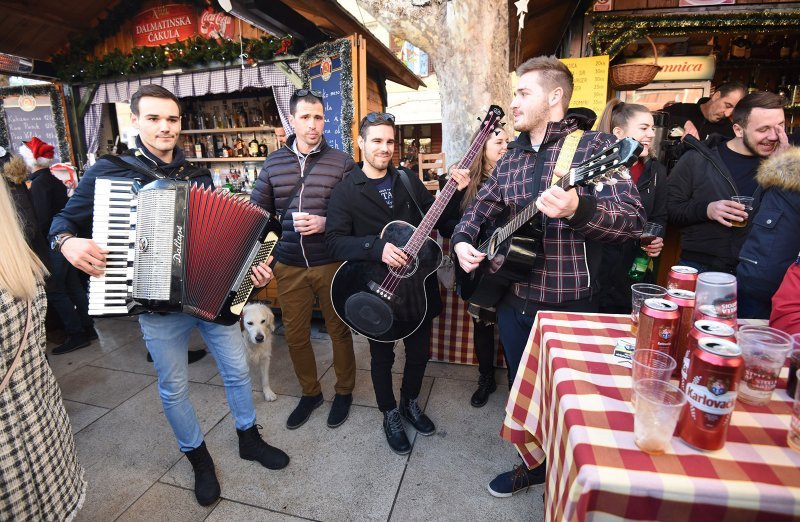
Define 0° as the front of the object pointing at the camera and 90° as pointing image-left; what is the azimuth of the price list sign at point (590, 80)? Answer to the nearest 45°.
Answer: approximately 0°

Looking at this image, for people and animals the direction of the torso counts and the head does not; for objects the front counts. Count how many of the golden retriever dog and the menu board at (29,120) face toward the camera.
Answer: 2

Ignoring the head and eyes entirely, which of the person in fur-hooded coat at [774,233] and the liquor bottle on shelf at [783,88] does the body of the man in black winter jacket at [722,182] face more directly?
the person in fur-hooded coat

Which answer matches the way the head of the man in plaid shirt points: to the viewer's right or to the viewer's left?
to the viewer's left

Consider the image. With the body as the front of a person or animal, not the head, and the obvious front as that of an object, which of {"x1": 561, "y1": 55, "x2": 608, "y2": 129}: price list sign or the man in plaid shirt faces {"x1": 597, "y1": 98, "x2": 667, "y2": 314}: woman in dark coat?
the price list sign

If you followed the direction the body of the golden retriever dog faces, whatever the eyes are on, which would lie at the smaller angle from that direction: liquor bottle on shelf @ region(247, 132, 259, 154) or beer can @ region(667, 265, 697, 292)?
the beer can

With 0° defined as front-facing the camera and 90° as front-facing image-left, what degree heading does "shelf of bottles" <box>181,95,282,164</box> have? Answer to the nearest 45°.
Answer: approximately 0°

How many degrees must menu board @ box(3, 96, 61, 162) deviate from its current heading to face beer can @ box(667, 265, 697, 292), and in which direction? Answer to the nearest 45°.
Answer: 0° — it already faces it
